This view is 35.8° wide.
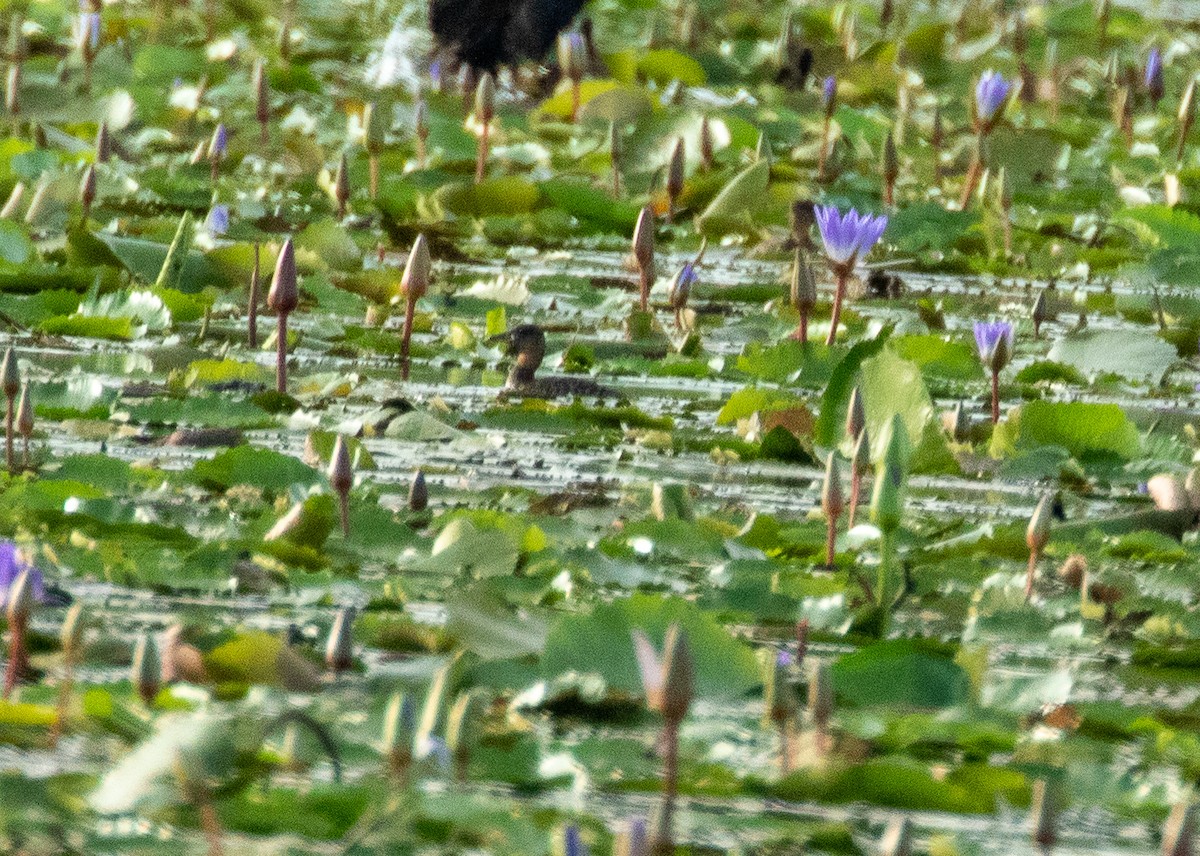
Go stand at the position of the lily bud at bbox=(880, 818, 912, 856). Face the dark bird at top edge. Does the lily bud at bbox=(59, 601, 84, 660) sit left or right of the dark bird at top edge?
left

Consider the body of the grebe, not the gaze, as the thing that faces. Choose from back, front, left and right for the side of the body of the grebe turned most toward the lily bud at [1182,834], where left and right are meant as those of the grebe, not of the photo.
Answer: left

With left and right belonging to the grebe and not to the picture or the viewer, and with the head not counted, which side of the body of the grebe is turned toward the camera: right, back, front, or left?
left

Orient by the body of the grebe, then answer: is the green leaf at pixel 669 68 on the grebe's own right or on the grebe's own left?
on the grebe's own right

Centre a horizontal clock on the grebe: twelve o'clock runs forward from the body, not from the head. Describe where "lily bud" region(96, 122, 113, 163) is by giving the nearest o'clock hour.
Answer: The lily bud is roughly at 2 o'clock from the grebe.

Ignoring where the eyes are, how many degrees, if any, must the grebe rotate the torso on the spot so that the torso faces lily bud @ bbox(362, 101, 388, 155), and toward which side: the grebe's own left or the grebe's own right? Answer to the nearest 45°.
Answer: approximately 90° to the grebe's own right

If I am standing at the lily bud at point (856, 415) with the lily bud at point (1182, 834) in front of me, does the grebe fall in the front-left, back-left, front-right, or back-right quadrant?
back-right

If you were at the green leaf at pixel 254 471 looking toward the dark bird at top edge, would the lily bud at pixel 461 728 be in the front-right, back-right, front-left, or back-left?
back-right

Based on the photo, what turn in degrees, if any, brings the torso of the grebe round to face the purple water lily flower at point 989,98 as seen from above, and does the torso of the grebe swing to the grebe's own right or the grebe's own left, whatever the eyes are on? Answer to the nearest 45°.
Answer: approximately 135° to the grebe's own right

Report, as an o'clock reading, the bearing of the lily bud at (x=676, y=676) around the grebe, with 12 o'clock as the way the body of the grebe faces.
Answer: The lily bud is roughly at 9 o'clock from the grebe.

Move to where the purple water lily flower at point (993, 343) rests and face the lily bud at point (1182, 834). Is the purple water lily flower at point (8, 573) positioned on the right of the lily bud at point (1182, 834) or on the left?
right
